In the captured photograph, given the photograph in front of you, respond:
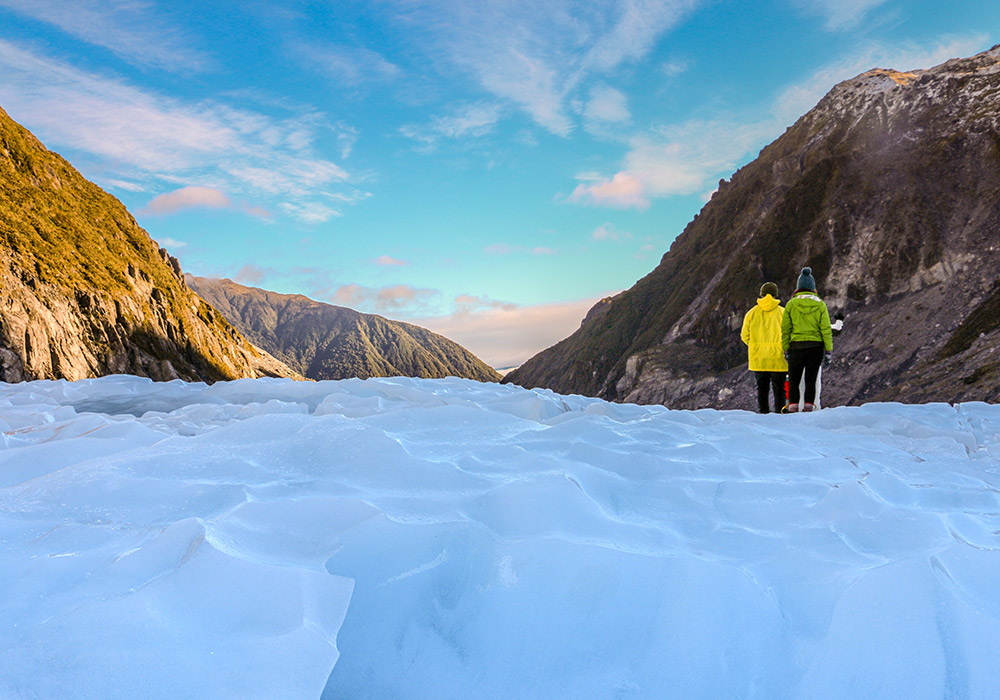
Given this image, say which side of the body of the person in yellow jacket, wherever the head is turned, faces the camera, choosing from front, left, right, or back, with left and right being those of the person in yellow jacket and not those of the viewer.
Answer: back

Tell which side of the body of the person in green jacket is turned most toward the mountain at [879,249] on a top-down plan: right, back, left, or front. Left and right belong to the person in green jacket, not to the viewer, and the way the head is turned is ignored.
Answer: front

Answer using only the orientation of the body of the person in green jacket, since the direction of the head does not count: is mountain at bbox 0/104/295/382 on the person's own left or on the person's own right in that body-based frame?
on the person's own left

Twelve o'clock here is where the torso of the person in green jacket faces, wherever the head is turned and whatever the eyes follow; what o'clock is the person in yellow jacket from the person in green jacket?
The person in yellow jacket is roughly at 10 o'clock from the person in green jacket.

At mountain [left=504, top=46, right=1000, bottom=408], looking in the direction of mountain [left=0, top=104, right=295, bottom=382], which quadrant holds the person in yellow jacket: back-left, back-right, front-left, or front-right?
front-left

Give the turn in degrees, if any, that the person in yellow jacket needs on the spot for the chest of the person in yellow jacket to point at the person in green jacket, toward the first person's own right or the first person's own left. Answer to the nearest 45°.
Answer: approximately 135° to the first person's own right

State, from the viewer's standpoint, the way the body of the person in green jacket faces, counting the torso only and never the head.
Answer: away from the camera

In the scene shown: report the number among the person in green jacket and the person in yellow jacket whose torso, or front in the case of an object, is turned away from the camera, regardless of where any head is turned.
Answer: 2

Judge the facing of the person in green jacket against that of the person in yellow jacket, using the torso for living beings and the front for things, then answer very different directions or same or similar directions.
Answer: same or similar directions

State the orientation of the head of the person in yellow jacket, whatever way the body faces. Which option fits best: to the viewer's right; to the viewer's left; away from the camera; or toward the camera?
away from the camera

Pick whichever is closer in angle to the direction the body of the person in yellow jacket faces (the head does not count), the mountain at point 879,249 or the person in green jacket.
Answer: the mountain

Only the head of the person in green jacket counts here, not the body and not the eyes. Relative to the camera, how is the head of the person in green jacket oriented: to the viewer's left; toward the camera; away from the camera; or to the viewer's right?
away from the camera

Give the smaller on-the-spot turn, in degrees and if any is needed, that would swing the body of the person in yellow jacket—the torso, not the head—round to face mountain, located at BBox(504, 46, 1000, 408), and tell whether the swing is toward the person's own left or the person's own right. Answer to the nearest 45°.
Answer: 0° — they already face it

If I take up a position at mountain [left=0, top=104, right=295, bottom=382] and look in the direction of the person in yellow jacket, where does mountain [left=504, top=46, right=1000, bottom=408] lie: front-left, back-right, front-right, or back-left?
front-left
